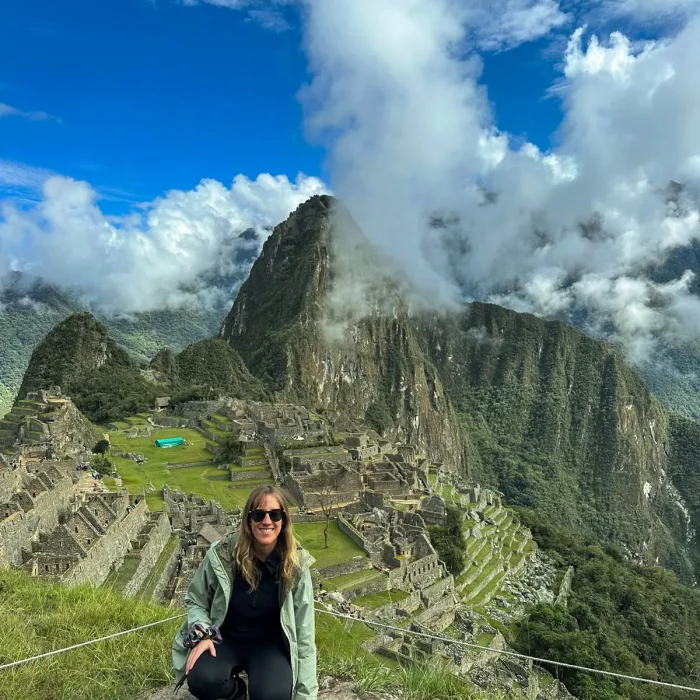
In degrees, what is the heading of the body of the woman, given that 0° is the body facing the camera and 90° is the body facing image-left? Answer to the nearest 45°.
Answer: approximately 0°

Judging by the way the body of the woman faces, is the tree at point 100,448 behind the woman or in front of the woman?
behind

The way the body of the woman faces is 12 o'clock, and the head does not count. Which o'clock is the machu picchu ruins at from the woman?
The machu picchu ruins is roughly at 6 o'clock from the woman.

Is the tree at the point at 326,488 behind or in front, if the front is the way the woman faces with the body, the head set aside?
behind

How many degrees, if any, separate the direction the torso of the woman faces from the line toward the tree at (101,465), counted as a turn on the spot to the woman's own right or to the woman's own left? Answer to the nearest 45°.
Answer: approximately 180°

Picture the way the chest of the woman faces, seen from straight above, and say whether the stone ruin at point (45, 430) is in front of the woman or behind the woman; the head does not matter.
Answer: behind

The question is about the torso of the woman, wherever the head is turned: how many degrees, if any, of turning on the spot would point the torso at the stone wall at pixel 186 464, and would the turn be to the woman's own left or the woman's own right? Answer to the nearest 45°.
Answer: approximately 180°
